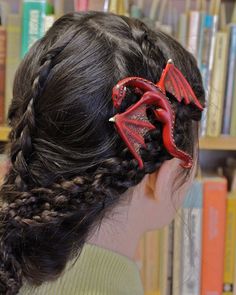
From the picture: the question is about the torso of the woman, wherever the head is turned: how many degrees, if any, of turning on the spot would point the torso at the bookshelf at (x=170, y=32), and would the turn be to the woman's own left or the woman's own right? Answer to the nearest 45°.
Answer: approximately 45° to the woman's own left

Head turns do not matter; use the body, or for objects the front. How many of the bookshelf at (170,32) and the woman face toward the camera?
1

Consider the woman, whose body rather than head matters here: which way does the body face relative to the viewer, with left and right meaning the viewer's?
facing away from the viewer and to the right of the viewer

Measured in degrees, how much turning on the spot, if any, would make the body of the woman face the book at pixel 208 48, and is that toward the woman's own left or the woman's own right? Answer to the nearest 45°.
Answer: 0° — they already face it

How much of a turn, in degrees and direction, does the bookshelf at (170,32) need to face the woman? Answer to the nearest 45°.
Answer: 0° — it already faces them

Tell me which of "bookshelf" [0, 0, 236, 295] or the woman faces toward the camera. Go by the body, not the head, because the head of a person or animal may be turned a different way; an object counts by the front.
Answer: the bookshelf

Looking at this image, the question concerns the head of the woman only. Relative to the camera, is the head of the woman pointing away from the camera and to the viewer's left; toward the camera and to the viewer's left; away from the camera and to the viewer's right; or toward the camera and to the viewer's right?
away from the camera and to the viewer's right

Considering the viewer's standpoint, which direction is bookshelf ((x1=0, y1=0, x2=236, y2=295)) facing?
facing the viewer
